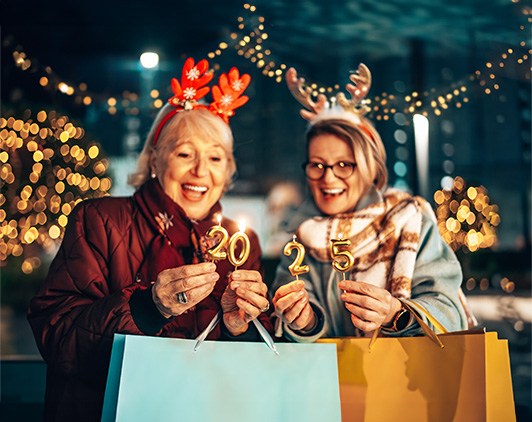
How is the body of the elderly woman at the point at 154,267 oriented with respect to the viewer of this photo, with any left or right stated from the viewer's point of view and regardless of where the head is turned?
facing the viewer and to the right of the viewer

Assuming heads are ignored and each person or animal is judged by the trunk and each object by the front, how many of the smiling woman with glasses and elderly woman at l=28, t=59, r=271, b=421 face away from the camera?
0

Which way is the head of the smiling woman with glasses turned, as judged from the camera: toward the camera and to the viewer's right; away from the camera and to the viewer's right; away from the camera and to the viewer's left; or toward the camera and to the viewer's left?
toward the camera and to the viewer's left

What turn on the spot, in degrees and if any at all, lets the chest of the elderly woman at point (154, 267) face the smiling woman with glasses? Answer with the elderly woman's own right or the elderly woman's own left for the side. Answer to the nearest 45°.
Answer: approximately 45° to the elderly woman's own left

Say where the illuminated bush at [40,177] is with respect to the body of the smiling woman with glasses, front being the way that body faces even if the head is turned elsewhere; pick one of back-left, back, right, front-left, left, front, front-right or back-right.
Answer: back-right

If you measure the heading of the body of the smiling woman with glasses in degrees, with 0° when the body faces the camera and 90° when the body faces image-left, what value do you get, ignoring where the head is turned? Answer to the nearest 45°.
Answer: approximately 45°

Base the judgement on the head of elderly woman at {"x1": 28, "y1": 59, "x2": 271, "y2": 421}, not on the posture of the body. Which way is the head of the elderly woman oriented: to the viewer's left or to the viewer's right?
to the viewer's right
